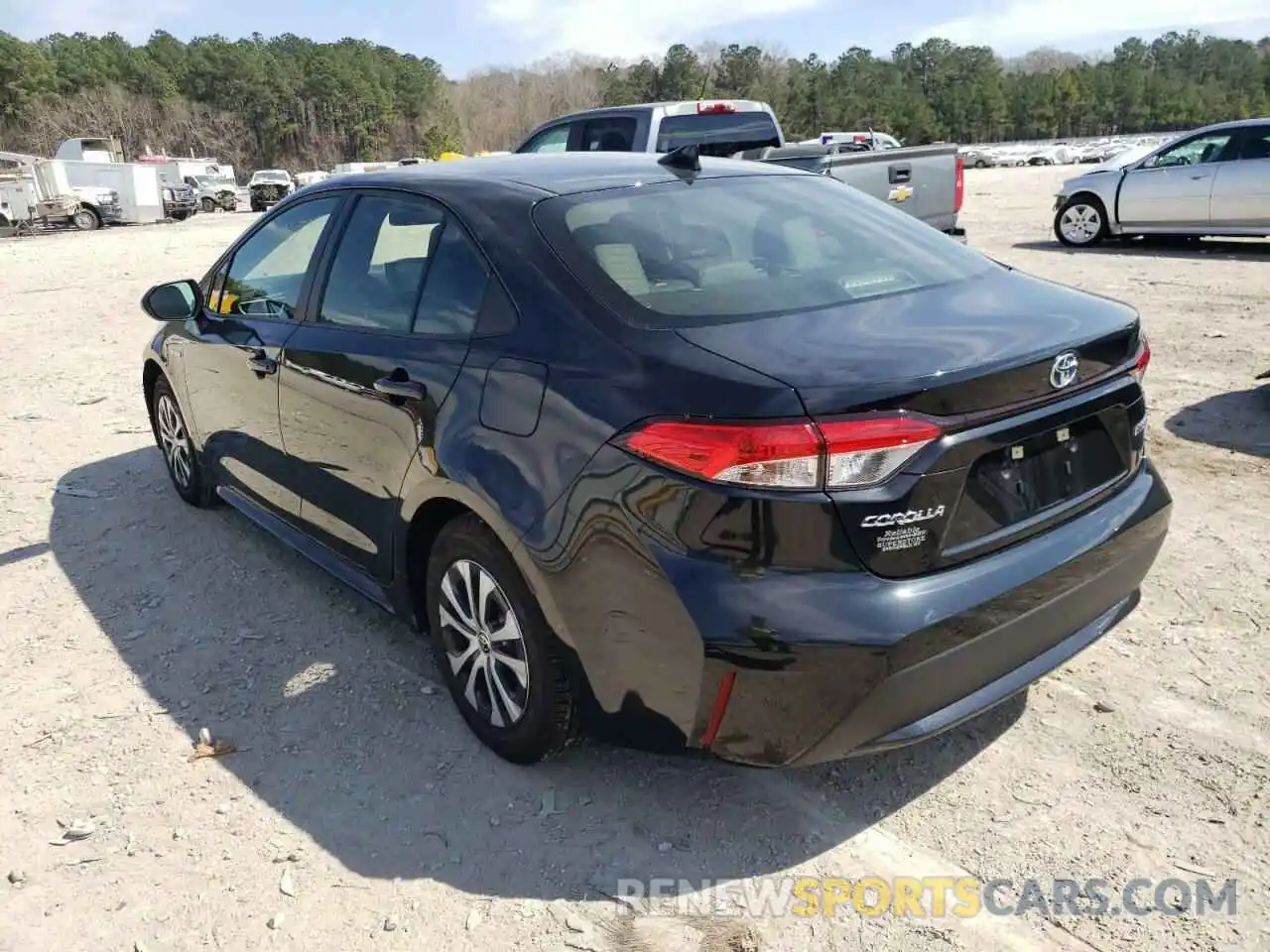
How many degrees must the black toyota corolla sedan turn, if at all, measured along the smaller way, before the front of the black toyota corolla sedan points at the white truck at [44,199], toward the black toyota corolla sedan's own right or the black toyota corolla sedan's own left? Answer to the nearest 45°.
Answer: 0° — it already faces it

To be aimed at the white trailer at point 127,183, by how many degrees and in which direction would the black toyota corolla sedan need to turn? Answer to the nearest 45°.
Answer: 0° — it already faces it

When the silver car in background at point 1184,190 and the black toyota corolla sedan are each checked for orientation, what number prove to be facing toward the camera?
0

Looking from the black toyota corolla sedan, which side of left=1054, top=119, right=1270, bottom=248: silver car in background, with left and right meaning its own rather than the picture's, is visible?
left

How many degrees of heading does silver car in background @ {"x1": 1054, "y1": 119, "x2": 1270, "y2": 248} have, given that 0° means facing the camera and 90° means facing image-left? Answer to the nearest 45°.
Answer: approximately 90°

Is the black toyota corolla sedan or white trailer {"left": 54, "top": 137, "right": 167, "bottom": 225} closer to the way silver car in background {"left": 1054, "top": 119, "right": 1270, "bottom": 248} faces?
the white trailer

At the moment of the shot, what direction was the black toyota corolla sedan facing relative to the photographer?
facing away from the viewer and to the left of the viewer

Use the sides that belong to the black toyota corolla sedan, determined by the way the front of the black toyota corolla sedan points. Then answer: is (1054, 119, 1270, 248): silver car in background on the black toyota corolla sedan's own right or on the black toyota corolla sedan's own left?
on the black toyota corolla sedan's own right
